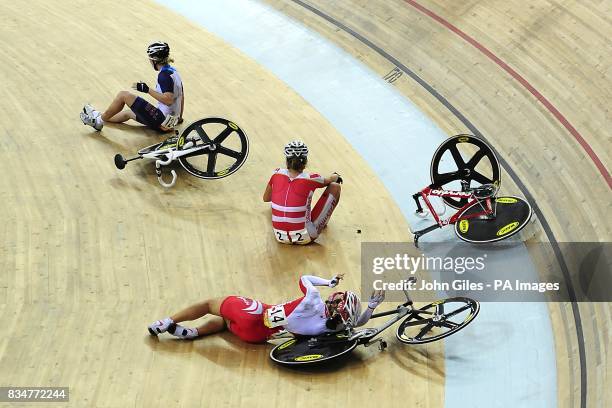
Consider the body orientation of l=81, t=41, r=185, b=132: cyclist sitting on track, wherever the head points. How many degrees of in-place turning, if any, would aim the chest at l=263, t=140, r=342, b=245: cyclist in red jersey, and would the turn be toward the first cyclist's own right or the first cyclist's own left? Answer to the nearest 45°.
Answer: approximately 135° to the first cyclist's own left

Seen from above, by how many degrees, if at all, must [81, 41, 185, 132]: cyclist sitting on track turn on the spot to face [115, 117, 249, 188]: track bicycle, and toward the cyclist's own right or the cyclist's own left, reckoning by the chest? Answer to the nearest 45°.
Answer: approximately 135° to the cyclist's own left

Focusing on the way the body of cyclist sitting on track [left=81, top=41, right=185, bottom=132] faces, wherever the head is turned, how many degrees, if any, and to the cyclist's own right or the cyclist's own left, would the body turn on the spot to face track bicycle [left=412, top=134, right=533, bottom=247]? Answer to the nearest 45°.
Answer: approximately 135° to the cyclist's own left

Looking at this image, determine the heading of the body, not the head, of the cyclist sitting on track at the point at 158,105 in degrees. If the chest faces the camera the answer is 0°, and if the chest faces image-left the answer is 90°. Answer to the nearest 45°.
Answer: approximately 90°

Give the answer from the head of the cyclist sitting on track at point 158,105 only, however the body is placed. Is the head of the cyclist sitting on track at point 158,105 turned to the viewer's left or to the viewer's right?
to the viewer's left

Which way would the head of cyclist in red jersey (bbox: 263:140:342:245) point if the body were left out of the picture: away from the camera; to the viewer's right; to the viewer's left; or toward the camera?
away from the camera
